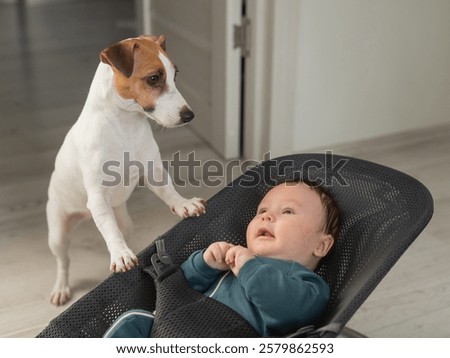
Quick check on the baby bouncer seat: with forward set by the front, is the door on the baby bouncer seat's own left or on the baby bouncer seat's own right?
on the baby bouncer seat's own right

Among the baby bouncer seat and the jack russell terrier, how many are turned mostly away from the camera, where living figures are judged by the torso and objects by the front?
0

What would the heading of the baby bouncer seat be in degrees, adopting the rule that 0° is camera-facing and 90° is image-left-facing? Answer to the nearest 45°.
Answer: approximately 45°

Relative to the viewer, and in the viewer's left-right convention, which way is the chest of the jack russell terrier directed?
facing the viewer and to the right of the viewer

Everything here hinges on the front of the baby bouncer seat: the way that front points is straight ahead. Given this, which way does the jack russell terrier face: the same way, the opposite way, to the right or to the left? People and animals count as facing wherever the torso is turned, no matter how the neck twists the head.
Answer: to the left
